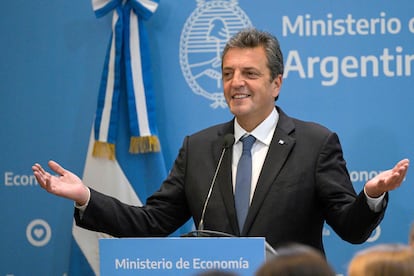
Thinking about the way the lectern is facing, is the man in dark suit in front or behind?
behind

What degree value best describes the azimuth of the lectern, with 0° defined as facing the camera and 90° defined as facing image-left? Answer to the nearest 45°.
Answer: approximately 0°

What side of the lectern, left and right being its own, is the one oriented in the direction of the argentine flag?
back
